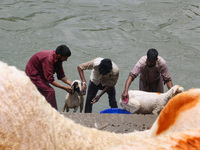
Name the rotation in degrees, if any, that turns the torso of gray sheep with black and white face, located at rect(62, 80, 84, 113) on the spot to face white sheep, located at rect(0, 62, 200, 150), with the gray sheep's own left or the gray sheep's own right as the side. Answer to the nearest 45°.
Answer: approximately 45° to the gray sheep's own right

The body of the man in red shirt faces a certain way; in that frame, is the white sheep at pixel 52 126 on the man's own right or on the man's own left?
on the man's own right

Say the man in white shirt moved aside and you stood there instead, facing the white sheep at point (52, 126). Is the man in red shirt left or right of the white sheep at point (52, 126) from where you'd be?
right

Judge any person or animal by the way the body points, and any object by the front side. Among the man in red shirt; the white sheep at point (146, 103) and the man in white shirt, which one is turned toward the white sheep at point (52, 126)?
the man in white shirt

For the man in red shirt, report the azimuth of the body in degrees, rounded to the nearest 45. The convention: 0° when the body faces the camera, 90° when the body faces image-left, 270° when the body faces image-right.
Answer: approximately 270°

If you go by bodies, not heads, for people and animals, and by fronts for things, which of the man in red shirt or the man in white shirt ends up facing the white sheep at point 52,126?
the man in white shirt

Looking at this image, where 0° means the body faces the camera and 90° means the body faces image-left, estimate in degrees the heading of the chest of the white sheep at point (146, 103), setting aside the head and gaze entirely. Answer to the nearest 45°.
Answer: approximately 270°

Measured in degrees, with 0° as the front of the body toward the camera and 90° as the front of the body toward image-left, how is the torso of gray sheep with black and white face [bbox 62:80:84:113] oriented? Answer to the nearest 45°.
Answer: approximately 315°

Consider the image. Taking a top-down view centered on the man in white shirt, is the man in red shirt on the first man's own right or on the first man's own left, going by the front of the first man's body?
on the first man's own right
